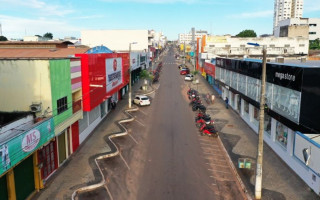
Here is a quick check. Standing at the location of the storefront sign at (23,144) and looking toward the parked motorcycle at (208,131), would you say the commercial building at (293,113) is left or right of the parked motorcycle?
right

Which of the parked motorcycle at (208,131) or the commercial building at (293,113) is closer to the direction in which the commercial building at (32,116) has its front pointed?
the commercial building

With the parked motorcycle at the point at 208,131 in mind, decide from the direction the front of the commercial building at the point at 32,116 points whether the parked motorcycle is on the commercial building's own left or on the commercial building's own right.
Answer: on the commercial building's own left

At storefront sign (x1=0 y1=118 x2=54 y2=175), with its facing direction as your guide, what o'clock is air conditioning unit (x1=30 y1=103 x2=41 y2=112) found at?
The air conditioning unit is roughly at 8 o'clock from the storefront sign.

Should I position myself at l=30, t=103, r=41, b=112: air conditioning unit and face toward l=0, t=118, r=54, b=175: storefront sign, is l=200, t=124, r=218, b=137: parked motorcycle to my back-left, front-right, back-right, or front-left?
back-left

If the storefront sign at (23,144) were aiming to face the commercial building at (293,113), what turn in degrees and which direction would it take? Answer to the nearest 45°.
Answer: approximately 45° to its left

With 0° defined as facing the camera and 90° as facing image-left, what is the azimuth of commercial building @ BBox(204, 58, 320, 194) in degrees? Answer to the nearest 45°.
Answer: approximately 45°
